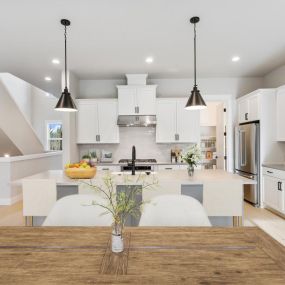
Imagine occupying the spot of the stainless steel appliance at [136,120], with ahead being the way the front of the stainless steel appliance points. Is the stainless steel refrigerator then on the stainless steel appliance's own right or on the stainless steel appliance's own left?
on the stainless steel appliance's own left

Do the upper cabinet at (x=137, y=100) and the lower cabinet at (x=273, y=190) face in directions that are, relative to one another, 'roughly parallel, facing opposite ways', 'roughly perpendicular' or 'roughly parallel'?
roughly perpendicular

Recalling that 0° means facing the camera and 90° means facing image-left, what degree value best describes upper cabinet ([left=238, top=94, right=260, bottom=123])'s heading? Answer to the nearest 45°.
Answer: approximately 45°

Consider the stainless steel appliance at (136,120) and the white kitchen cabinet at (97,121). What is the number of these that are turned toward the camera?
2

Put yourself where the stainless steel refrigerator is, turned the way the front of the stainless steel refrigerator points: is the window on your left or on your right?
on your right

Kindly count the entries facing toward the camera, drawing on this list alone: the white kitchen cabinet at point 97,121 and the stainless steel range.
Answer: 2

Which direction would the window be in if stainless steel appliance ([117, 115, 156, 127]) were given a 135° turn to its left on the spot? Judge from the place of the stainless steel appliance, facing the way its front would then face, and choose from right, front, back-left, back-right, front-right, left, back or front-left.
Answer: left
